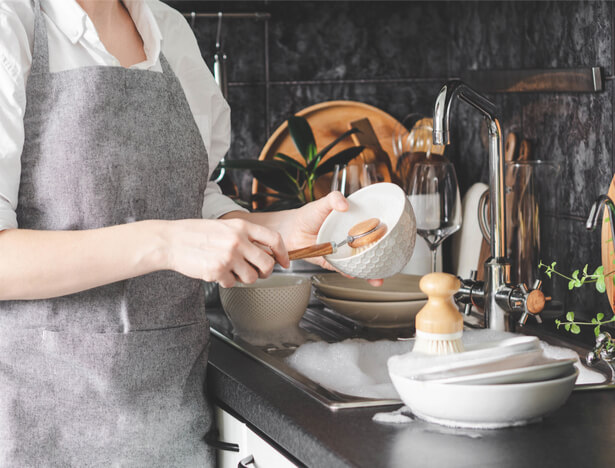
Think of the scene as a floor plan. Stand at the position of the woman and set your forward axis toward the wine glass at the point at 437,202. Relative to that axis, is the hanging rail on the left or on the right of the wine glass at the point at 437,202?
left

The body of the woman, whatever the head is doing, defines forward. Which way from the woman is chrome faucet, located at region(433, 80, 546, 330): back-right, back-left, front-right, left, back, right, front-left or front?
front-left

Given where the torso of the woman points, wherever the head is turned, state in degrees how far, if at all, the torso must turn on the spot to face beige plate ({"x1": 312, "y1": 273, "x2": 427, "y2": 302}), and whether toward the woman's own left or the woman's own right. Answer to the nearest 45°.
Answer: approximately 90° to the woman's own left

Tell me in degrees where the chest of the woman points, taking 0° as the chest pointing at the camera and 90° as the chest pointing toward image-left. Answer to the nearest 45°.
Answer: approximately 315°

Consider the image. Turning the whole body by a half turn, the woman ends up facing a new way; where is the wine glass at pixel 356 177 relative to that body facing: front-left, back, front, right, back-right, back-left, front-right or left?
right

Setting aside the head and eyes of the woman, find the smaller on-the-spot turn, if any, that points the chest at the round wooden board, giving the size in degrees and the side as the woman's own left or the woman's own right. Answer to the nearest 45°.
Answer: approximately 90° to the woman's own left
